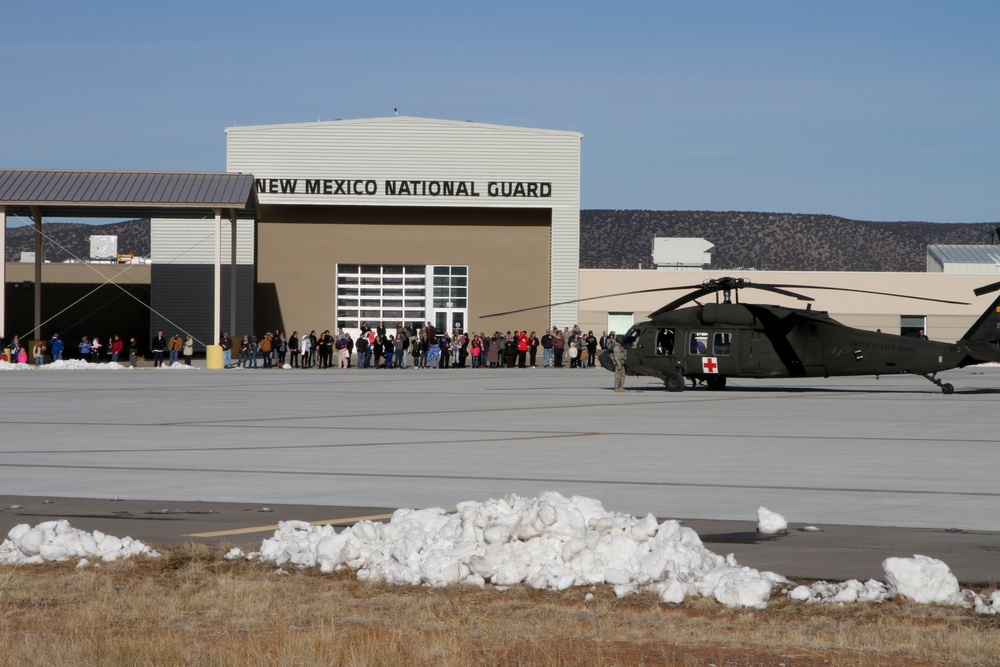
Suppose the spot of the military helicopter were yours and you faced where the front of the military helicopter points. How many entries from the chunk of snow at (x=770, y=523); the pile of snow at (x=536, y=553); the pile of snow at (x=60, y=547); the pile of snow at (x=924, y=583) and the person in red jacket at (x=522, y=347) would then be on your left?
4

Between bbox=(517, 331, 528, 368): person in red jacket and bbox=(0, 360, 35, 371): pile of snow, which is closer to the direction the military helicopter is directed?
the pile of snow

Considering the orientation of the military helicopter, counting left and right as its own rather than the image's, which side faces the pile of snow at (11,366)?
front

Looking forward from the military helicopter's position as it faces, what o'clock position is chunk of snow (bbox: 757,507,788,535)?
The chunk of snow is roughly at 9 o'clock from the military helicopter.

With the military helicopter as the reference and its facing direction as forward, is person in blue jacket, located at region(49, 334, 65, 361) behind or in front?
in front

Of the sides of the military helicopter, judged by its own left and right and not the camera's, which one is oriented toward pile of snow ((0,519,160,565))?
left

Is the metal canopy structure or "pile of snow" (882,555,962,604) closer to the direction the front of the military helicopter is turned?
the metal canopy structure

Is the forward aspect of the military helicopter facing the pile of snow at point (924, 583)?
no

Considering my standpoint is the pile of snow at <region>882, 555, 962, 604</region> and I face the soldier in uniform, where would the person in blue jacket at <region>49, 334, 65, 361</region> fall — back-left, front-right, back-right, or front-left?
front-left

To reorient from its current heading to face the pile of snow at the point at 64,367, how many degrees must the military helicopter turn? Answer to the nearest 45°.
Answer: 0° — it already faces it

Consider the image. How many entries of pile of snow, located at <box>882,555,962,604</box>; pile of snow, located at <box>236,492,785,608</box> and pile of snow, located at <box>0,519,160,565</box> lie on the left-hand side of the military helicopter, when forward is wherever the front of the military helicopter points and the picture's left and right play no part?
3

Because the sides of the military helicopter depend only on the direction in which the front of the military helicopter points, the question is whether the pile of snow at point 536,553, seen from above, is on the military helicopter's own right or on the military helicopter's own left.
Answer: on the military helicopter's own left

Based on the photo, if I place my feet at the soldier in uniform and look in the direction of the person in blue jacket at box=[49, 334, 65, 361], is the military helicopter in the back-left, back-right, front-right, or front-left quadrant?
back-right

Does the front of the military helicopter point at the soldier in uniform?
yes

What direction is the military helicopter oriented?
to the viewer's left
